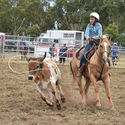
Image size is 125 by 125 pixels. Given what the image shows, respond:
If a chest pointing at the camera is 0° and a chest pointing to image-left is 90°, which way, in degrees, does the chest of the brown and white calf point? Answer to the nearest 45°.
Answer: approximately 45°

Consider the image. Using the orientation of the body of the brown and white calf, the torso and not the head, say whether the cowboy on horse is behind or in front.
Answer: behind

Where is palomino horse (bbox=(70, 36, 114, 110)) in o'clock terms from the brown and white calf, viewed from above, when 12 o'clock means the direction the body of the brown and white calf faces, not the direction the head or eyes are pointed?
The palomino horse is roughly at 8 o'clock from the brown and white calf.

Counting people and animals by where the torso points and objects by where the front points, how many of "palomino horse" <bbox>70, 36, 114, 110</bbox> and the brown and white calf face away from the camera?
0
